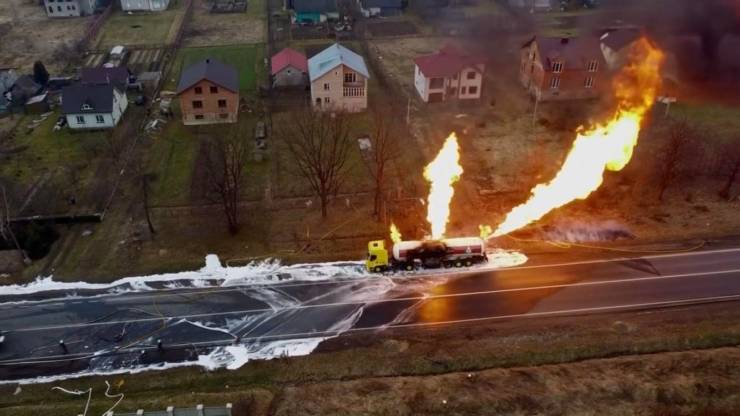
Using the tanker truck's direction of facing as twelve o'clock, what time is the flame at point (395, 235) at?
The flame is roughly at 2 o'clock from the tanker truck.

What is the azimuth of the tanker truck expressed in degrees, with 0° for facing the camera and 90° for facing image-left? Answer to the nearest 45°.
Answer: approximately 90°
